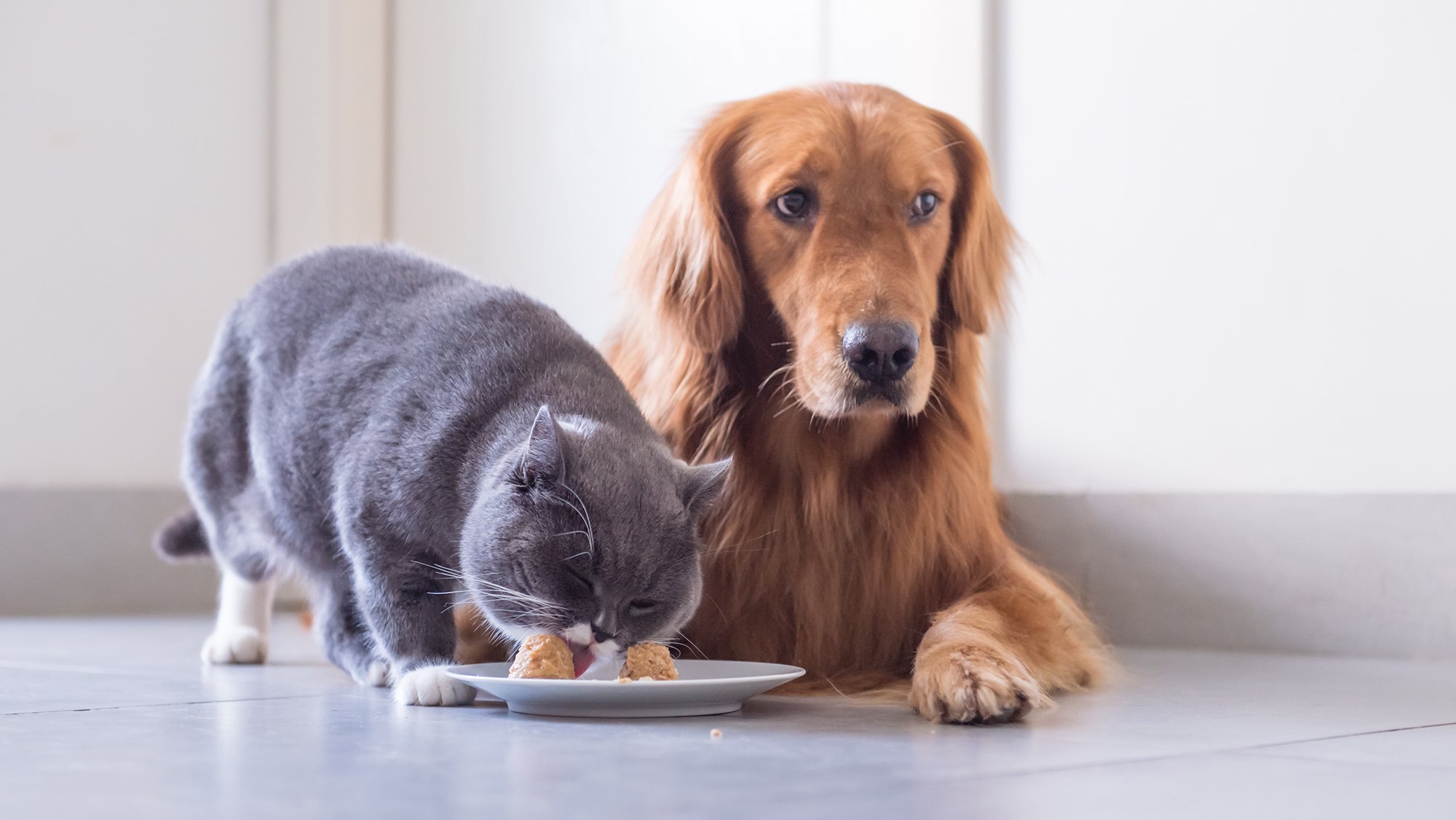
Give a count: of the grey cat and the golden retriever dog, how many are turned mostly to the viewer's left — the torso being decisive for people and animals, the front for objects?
0

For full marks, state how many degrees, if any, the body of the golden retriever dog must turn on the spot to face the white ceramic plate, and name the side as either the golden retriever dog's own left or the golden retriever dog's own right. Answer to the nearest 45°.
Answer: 0° — it already faces it

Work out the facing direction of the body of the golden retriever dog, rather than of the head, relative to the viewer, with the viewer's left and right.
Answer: facing the viewer

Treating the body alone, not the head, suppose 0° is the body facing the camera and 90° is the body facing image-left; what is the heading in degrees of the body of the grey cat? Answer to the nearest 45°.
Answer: approximately 315°

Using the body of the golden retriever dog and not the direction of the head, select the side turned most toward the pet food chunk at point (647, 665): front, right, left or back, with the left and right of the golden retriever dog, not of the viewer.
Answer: front
